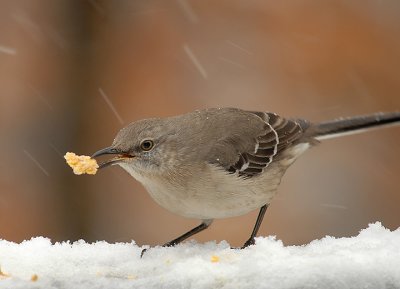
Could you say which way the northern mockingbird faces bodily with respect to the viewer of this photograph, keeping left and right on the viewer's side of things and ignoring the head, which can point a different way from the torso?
facing to the left of the viewer

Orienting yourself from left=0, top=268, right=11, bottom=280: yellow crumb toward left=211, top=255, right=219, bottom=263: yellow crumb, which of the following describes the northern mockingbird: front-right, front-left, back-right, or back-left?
front-left

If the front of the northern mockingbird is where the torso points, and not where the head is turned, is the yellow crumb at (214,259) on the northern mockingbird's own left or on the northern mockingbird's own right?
on the northern mockingbird's own left

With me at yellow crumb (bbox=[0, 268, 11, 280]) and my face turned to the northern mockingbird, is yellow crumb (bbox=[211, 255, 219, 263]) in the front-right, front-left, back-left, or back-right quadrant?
front-right

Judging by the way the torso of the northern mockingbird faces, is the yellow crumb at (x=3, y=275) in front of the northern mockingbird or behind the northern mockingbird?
in front
